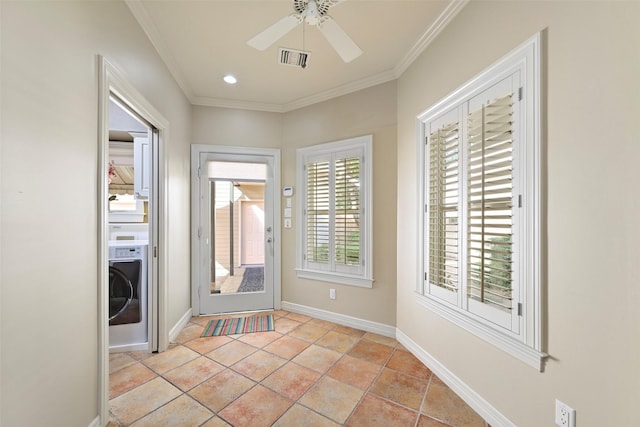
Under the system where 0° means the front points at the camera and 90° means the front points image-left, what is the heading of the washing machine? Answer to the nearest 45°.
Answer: approximately 0°

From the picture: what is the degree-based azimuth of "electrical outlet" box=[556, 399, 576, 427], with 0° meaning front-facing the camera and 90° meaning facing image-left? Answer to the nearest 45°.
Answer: approximately 45°

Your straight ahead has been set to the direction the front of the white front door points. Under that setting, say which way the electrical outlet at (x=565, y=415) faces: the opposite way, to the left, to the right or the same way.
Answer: to the right

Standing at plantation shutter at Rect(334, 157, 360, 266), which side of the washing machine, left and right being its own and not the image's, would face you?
left

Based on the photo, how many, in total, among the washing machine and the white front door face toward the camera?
2

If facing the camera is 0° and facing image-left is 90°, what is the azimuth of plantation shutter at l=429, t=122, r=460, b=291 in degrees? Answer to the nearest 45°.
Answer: approximately 45°
